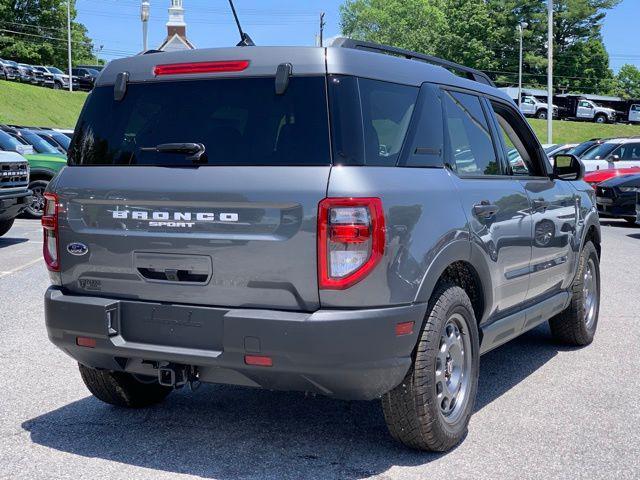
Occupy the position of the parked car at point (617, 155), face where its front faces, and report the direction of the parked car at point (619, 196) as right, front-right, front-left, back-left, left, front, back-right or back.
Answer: front-left

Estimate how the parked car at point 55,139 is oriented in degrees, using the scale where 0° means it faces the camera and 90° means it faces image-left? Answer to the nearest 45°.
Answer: approximately 315°

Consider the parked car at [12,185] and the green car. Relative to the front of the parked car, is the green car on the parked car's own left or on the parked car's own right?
on the parked car's own left

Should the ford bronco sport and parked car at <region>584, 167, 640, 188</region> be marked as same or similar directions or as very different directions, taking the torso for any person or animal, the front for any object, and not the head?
very different directions

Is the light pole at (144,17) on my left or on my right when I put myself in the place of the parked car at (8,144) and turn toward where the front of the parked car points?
on my left

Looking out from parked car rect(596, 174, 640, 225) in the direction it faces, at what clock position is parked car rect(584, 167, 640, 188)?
parked car rect(584, 167, 640, 188) is roughly at 4 o'clock from parked car rect(596, 174, 640, 225).

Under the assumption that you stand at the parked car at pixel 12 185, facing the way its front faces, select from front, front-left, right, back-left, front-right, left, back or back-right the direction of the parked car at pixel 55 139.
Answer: back-left

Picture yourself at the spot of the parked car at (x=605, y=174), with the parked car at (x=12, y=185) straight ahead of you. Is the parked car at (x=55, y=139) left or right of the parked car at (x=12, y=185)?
right

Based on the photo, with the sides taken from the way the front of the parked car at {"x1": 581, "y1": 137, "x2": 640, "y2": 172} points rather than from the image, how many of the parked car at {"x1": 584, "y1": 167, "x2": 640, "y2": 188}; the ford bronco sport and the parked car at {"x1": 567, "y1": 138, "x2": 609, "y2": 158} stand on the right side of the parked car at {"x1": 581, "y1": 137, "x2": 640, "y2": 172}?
1

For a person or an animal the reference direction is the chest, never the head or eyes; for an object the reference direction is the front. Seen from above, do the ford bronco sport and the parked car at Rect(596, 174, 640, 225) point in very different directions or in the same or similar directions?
very different directions

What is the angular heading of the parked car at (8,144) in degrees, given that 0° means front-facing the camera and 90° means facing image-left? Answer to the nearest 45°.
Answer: approximately 315°

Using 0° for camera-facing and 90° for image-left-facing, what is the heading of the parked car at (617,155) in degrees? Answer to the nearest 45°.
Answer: approximately 45°
